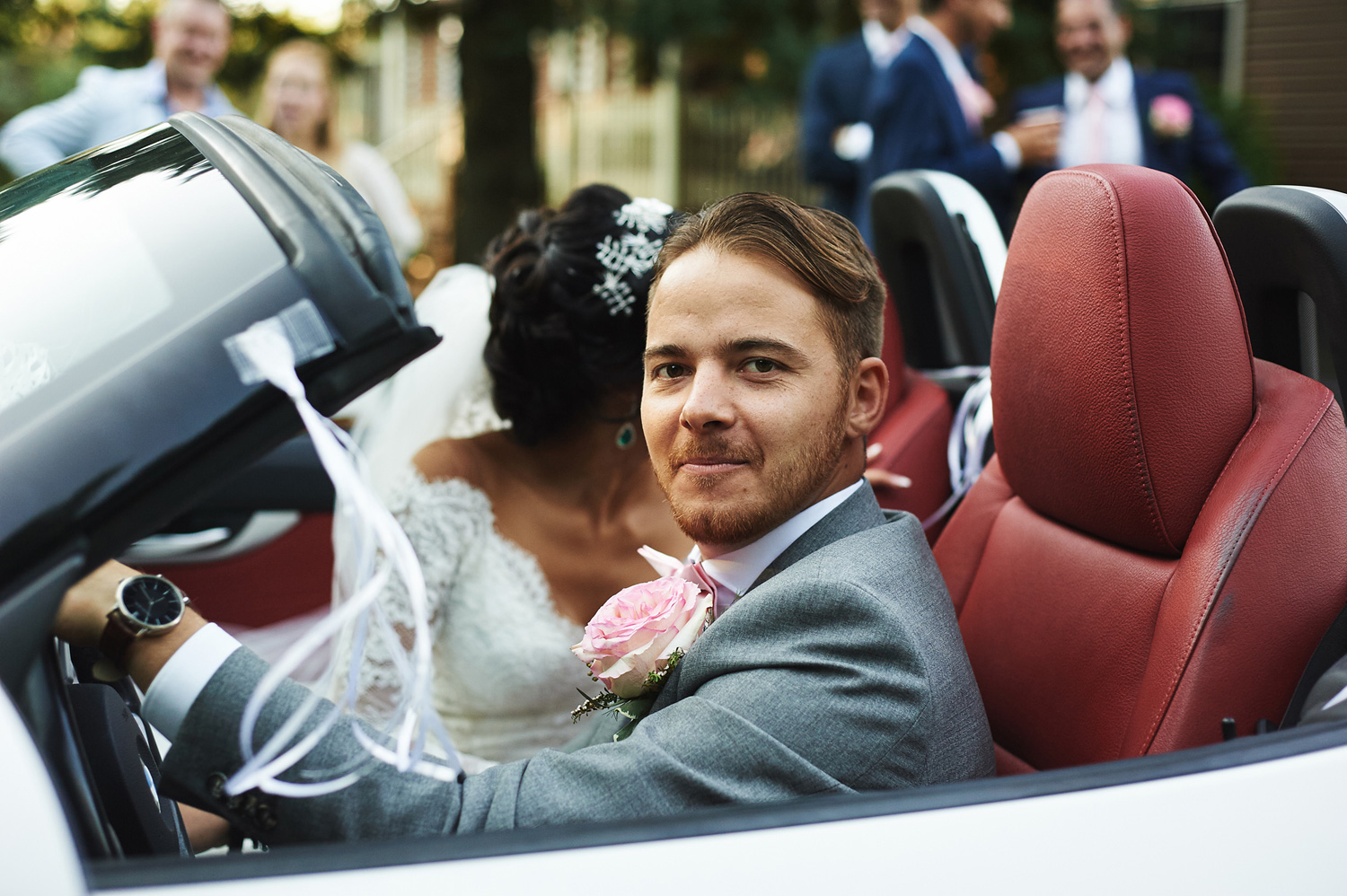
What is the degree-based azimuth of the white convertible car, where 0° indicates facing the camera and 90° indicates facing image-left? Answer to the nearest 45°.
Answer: approximately 45°

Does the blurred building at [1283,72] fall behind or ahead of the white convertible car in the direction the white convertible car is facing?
behind

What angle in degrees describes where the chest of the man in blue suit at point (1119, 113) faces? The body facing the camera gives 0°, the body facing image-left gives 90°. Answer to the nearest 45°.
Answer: approximately 0°

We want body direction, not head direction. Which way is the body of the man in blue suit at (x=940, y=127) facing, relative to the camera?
to the viewer's right

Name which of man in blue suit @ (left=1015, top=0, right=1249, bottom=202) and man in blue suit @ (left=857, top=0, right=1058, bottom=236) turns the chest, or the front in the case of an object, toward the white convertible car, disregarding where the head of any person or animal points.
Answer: man in blue suit @ (left=1015, top=0, right=1249, bottom=202)

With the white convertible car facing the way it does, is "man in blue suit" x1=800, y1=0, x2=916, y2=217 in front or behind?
behind

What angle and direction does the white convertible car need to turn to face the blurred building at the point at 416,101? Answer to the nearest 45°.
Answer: approximately 135° to its right

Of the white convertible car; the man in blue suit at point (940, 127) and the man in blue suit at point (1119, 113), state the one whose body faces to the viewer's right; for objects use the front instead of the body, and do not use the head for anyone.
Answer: the man in blue suit at point (940, 127)

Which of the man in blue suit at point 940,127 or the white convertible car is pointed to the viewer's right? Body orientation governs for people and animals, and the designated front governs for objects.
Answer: the man in blue suit

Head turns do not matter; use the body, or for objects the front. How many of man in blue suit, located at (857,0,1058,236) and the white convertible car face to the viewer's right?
1
